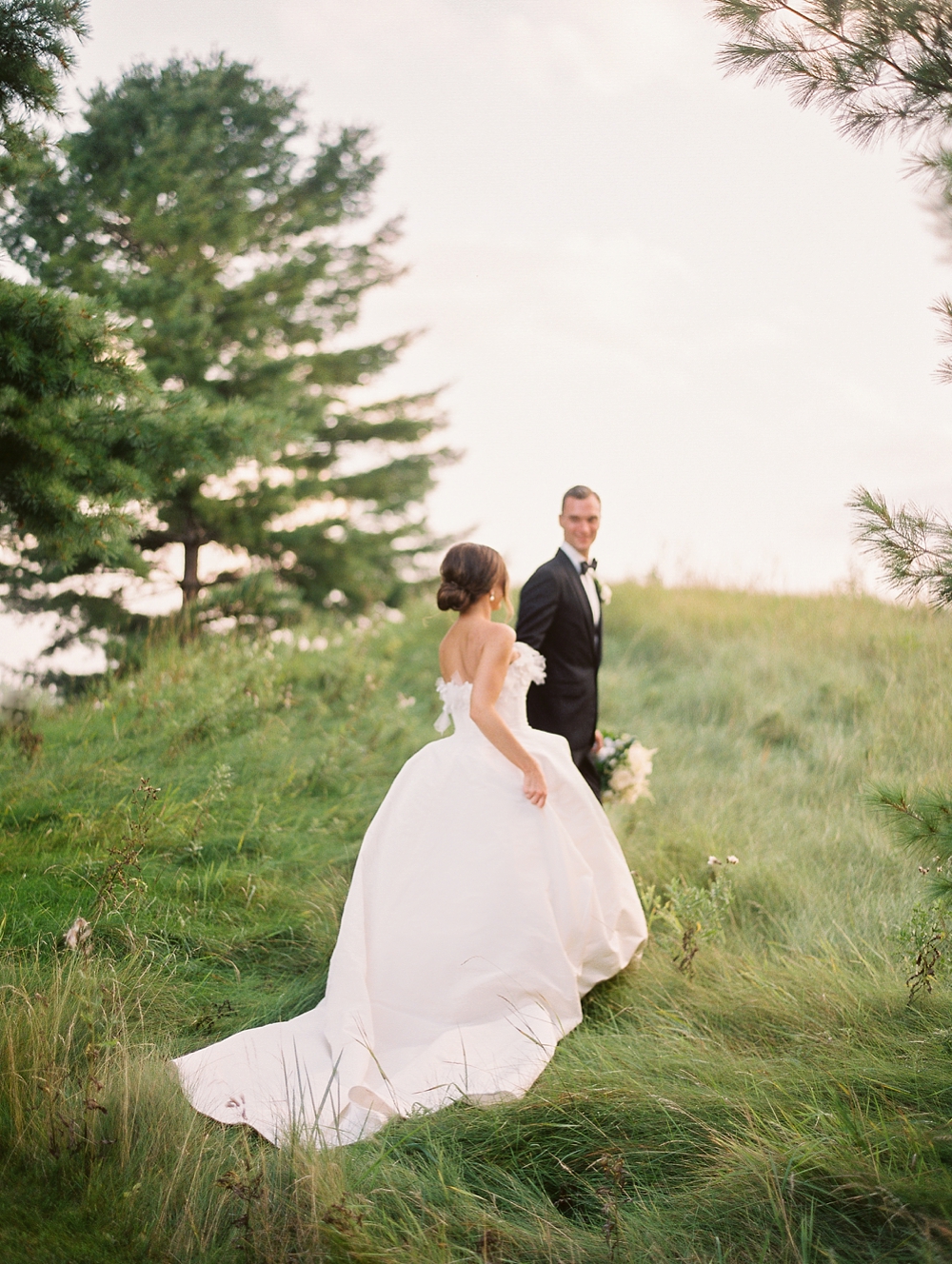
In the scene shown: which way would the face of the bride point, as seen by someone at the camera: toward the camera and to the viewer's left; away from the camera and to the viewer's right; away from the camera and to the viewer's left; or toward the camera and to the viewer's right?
away from the camera and to the viewer's right

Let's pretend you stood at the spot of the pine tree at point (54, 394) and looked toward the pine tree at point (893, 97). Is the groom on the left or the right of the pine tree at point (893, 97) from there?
left

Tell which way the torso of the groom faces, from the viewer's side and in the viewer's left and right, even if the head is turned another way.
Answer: facing the viewer and to the right of the viewer

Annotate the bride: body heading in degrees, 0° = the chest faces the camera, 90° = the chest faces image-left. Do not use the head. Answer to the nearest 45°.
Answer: approximately 225°
